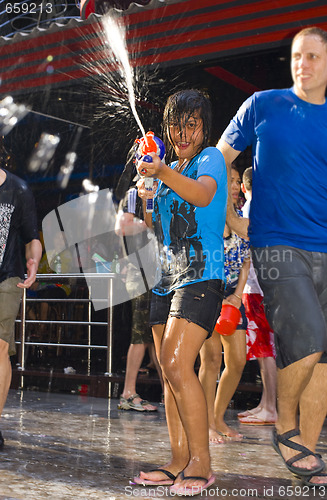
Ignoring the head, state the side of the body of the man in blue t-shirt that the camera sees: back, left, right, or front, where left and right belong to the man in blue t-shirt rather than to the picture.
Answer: front

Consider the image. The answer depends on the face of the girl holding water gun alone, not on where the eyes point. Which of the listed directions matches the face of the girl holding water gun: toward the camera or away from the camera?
toward the camera

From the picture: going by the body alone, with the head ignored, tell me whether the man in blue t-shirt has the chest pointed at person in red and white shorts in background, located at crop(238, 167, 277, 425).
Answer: no

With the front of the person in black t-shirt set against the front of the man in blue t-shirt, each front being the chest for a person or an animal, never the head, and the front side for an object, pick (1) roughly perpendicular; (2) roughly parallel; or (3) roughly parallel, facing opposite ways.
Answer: roughly parallel

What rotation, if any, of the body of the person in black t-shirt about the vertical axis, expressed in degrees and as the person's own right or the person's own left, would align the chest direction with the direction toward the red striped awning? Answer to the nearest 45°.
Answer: approximately 135° to the person's own left

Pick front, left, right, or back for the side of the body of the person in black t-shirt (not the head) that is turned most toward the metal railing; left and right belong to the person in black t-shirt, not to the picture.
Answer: back

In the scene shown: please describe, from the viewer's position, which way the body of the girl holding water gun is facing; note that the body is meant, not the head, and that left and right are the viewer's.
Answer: facing the viewer and to the left of the viewer

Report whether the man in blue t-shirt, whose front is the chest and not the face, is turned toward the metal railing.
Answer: no

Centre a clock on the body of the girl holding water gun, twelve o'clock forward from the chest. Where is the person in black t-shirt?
The person in black t-shirt is roughly at 3 o'clock from the girl holding water gun.

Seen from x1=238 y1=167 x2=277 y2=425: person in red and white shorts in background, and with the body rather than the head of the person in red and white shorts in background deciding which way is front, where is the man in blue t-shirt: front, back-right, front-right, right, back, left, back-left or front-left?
left
